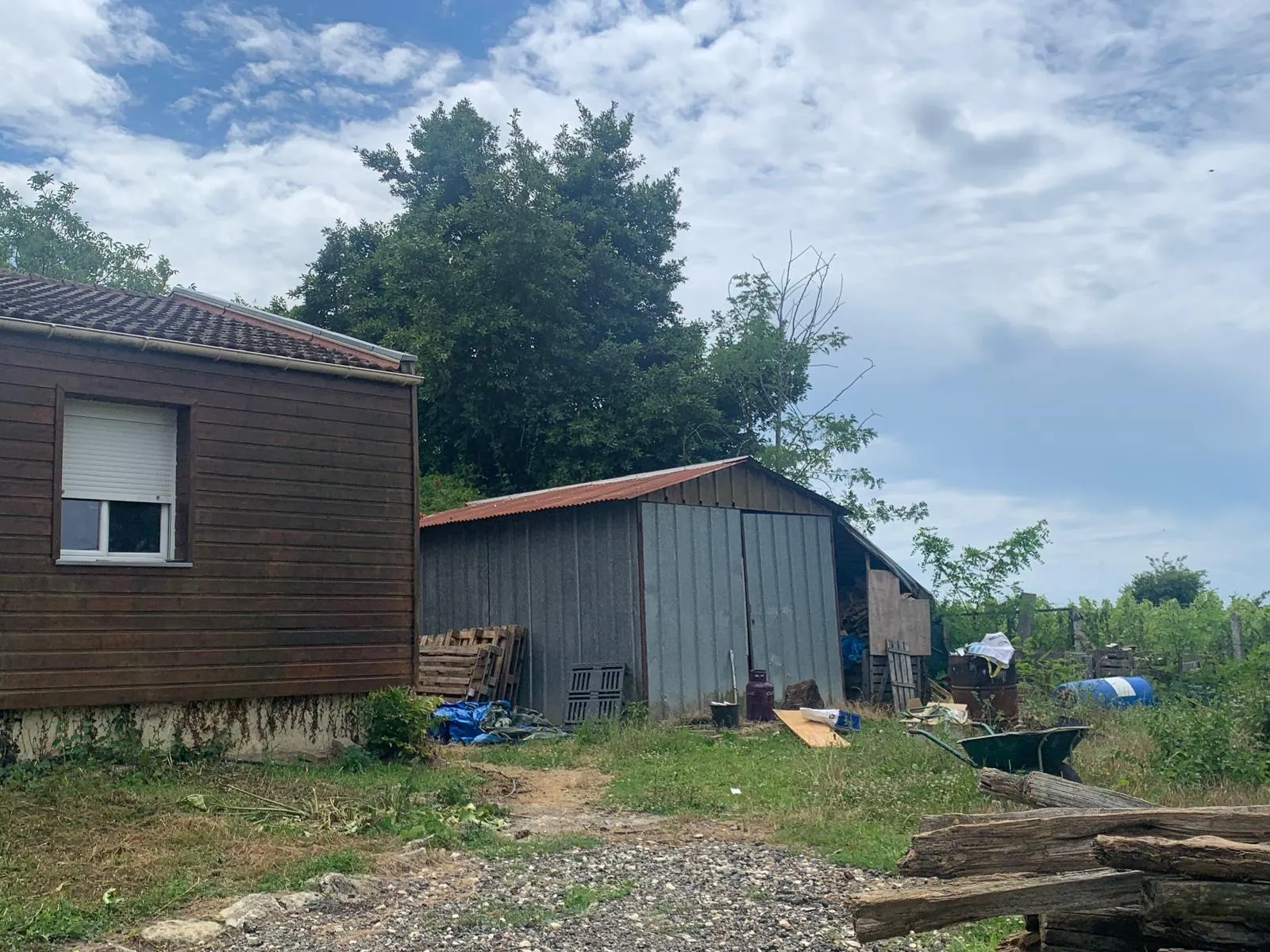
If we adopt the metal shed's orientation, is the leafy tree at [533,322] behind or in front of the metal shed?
behind

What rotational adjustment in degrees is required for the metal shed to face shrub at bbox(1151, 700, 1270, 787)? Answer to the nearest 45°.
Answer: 0° — it already faces it

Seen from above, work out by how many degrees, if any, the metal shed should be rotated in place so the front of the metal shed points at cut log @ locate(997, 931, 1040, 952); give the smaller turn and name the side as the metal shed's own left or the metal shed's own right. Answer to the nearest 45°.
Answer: approximately 45° to the metal shed's own right

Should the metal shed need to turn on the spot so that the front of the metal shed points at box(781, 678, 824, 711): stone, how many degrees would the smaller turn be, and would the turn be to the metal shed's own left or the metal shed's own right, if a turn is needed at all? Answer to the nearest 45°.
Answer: approximately 45° to the metal shed's own left

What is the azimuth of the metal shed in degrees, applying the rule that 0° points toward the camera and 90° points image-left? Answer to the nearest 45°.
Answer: approximately 315°

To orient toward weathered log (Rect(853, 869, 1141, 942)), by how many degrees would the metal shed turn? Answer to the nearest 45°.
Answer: approximately 45° to its right

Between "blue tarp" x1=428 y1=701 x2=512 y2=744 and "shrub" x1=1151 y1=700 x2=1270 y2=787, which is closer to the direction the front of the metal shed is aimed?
the shrub

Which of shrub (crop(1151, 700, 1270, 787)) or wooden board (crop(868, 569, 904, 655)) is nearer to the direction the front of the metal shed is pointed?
the shrub

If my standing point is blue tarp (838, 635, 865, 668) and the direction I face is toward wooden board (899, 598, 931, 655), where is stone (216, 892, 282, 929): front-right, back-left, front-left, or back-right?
back-right
